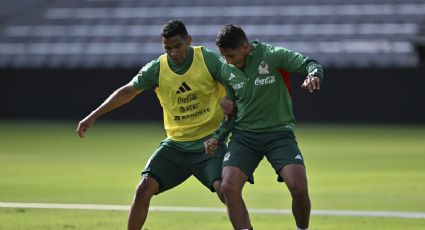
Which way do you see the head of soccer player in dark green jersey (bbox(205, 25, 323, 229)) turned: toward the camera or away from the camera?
toward the camera

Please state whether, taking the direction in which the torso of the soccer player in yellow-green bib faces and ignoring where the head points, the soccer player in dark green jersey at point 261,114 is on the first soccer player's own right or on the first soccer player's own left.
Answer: on the first soccer player's own left

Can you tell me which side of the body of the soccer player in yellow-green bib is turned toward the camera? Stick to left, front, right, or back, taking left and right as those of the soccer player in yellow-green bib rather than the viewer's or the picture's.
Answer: front
